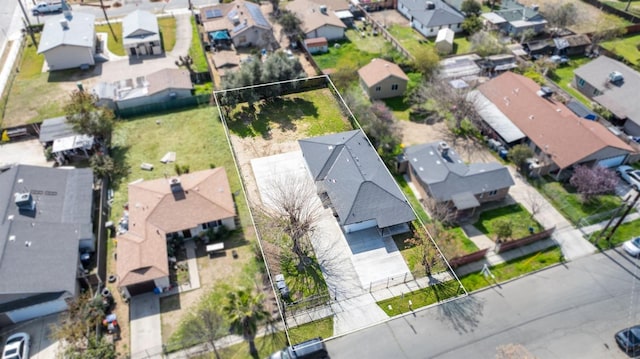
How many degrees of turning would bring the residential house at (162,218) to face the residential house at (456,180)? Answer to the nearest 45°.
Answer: approximately 90° to its left

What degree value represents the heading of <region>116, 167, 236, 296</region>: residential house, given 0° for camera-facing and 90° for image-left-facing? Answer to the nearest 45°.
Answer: approximately 0°

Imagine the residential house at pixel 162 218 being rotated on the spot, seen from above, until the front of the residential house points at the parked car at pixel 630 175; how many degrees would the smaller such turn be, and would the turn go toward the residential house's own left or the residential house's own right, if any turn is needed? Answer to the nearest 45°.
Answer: approximately 90° to the residential house's own left

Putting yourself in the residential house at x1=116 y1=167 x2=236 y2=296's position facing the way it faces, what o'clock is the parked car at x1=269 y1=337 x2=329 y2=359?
The parked car is roughly at 11 o'clock from the residential house.

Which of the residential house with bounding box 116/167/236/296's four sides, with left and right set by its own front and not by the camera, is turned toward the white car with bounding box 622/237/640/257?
left

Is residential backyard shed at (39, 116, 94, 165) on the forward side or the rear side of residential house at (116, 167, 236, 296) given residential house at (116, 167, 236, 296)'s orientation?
on the rear side
